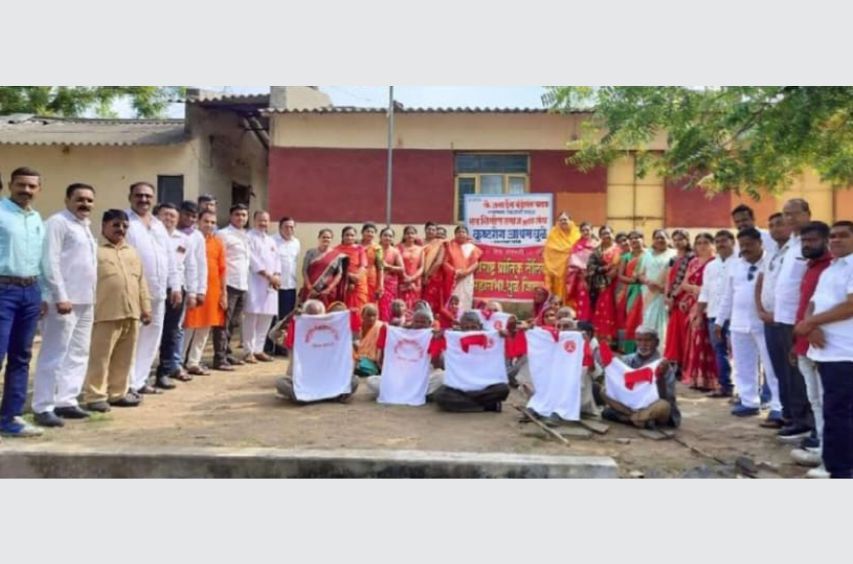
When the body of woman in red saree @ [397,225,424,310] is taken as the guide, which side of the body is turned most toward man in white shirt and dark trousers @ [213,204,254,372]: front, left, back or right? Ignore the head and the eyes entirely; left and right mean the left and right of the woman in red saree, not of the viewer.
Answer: right

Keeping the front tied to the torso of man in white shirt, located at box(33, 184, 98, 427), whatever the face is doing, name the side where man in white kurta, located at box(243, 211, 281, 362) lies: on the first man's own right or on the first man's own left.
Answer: on the first man's own left

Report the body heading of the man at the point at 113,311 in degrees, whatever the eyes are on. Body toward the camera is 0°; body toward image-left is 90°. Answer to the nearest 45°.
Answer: approximately 315°

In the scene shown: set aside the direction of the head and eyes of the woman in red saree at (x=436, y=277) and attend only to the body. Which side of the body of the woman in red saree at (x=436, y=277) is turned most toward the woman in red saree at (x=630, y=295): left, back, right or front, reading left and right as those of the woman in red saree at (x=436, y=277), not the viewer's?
left

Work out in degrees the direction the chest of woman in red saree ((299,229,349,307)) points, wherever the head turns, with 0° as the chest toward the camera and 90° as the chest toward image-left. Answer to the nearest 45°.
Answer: approximately 0°

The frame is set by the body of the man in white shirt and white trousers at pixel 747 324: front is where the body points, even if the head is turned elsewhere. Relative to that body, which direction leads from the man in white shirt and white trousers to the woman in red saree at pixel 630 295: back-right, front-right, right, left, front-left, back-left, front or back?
right

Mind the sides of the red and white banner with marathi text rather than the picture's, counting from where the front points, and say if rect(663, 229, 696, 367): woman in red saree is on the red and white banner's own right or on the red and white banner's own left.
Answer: on the red and white banner's own left

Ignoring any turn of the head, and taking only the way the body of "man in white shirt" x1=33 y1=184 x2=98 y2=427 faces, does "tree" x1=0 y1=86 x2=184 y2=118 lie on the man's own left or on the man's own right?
on the man's own left
